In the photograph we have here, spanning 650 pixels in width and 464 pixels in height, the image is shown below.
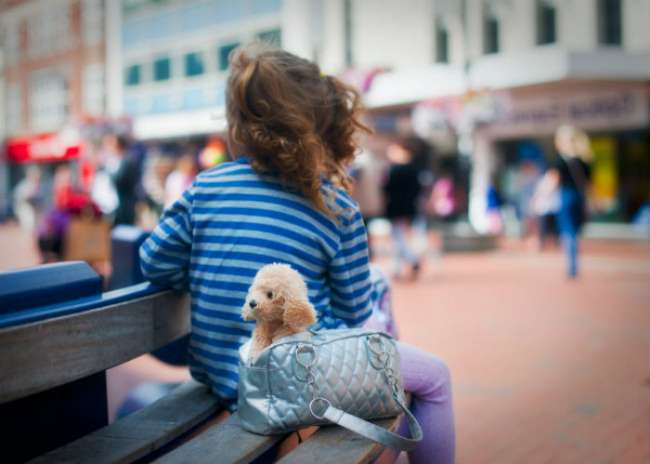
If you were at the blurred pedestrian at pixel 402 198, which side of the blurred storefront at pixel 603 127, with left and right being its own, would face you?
front

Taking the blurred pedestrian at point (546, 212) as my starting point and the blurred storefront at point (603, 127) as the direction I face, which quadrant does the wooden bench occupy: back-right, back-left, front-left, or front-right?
back-right

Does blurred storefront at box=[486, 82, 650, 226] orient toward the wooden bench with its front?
yes

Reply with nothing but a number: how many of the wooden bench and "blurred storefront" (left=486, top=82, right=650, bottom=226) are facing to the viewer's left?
0

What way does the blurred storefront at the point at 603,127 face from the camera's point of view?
toward the camera

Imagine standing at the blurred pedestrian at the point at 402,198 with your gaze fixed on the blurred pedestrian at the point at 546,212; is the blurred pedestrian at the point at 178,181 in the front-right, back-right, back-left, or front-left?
back-left

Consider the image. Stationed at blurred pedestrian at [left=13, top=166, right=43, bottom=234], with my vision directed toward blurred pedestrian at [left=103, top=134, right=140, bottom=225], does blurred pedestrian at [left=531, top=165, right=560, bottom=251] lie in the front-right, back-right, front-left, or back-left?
front-left

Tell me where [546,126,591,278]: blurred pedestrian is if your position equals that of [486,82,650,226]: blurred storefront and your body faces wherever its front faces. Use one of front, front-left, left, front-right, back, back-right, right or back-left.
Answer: front
